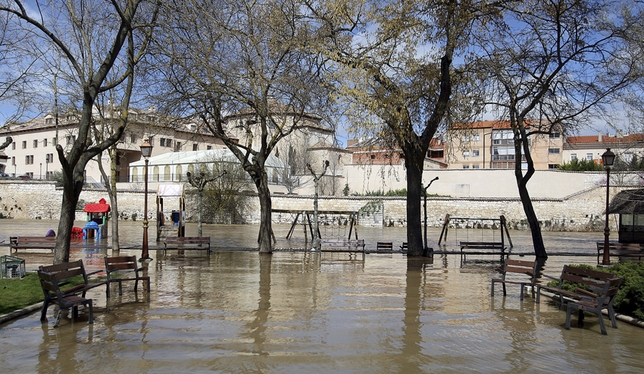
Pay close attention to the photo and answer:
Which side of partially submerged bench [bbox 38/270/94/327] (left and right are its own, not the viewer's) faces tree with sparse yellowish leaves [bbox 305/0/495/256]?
left

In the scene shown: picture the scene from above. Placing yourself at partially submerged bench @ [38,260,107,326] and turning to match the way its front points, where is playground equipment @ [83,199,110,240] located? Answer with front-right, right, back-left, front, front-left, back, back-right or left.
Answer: back-left

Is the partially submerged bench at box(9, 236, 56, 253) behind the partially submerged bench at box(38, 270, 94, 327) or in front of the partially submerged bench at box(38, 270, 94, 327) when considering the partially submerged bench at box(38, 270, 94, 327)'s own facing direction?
behind

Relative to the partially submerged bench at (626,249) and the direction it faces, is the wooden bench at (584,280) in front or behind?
in front

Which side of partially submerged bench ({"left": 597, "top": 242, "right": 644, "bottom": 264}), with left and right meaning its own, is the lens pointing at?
front

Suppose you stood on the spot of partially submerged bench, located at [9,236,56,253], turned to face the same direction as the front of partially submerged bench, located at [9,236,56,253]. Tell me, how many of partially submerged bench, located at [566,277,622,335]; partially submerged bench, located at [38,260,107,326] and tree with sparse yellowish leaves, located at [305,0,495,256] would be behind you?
0

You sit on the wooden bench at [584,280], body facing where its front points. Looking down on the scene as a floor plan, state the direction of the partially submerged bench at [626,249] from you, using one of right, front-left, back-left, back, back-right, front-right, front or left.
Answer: back-right

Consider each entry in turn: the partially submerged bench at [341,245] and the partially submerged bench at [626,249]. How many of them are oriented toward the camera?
2

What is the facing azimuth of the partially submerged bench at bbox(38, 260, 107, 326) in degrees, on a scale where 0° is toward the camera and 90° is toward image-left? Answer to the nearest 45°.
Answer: approximately 315°

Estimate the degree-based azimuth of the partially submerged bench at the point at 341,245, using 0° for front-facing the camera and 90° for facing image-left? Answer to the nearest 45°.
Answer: approximately 0°

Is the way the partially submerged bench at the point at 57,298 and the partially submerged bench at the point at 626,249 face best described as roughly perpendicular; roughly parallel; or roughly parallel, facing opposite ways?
roughly perpendicular

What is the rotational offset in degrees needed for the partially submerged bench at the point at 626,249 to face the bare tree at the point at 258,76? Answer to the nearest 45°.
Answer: approximately 45° to its right

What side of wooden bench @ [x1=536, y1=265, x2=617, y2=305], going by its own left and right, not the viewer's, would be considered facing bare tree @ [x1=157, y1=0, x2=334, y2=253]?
right

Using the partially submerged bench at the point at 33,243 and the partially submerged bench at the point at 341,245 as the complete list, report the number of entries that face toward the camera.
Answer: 2
